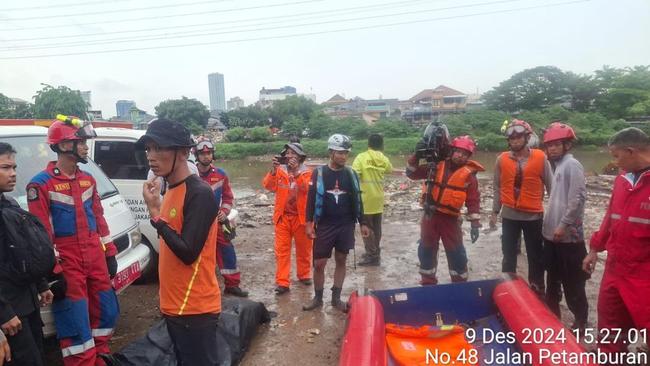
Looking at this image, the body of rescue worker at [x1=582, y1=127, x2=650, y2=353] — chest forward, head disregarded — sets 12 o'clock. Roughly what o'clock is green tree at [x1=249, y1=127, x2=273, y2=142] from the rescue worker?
The green tree is roughly at 3 o'clock from the rescue worker.

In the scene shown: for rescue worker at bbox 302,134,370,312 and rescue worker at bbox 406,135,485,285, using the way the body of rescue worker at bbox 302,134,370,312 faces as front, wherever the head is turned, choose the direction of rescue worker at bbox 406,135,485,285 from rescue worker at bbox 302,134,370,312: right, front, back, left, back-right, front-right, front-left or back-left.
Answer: left

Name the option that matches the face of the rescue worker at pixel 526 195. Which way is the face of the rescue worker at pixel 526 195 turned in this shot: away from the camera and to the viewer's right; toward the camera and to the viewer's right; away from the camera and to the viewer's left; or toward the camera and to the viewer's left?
toward the camera and to the viewer's left

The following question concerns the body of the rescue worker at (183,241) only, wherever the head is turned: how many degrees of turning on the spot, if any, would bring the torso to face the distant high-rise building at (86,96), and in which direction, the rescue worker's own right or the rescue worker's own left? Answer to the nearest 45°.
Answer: approximately 135° to the rescue worker's own right

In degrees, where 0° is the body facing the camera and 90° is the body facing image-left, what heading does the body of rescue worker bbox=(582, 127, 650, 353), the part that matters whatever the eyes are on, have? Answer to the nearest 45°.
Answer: approximately 45°

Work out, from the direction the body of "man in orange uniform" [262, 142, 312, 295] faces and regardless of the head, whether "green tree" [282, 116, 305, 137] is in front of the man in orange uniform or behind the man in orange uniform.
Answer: behind

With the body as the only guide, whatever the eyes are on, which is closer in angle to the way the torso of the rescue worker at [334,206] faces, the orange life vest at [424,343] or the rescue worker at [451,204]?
the orange life vest

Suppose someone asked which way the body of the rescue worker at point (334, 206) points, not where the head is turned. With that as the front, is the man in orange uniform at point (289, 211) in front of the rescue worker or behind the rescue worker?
behind

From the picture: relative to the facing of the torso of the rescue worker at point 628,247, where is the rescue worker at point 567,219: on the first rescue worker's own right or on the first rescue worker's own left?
on the first rescue worker's own right

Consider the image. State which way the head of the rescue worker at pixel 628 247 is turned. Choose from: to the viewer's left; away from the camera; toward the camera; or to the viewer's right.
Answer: to the viewer's left

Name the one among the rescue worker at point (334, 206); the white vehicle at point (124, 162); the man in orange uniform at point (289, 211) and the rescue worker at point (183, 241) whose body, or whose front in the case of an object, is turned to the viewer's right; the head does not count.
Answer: the white vehicle
